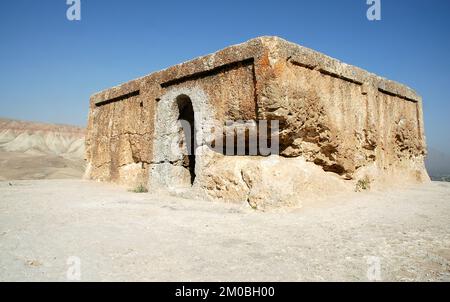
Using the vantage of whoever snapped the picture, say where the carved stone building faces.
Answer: facing the viewer and to the left of the viewer
